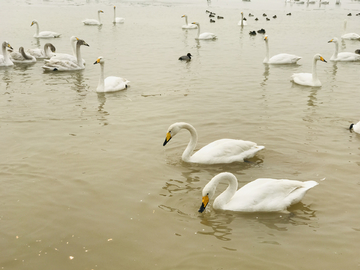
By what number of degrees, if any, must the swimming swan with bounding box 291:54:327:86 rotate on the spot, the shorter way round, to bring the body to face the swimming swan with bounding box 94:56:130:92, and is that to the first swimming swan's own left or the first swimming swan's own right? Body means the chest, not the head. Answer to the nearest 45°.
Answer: approximately 135° to the first swimming swan's own right

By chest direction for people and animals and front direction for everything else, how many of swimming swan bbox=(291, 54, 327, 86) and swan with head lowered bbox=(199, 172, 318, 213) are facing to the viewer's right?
1

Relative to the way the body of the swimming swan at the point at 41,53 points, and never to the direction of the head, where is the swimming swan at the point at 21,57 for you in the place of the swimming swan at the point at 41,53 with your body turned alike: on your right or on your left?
on your right

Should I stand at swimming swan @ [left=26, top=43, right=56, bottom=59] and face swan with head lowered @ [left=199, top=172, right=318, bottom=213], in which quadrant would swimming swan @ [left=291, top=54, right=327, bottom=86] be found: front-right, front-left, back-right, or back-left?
front-left

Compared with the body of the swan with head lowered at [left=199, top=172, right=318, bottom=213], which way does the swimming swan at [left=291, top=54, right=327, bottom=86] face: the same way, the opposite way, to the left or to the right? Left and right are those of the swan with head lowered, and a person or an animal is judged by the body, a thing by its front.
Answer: the opposite way

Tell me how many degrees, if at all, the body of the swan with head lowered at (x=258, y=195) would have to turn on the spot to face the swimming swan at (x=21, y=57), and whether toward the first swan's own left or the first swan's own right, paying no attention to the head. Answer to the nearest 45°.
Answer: approximately 45° to the first swan's own right

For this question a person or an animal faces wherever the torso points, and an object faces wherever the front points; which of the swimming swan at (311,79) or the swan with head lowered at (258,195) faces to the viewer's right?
the swimming swan

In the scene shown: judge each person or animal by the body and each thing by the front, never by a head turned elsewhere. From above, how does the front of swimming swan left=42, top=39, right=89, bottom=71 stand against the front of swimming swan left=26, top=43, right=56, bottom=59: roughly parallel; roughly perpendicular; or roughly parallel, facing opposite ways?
roughly parallel

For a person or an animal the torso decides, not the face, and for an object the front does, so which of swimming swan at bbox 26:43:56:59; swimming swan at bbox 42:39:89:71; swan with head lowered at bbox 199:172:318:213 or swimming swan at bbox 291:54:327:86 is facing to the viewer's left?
the swan with head lowered

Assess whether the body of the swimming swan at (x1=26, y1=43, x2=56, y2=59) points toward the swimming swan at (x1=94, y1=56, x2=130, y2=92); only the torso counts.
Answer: no

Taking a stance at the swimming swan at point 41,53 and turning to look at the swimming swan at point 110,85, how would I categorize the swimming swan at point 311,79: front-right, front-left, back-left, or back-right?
front-left

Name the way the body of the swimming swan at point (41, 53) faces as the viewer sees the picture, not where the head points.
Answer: to the viewer's right

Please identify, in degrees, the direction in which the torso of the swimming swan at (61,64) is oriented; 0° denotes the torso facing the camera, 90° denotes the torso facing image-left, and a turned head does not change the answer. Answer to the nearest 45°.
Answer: approximately 270°

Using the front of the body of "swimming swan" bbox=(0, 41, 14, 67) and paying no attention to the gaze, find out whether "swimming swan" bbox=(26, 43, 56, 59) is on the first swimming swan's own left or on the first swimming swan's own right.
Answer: on the first swimming swan's own left

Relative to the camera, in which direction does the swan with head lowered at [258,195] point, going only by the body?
to the viewer's left

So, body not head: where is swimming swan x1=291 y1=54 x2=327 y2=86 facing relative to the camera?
to the viewer's right

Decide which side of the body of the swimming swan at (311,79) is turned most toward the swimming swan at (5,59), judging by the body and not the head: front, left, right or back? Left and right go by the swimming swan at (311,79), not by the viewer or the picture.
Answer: back

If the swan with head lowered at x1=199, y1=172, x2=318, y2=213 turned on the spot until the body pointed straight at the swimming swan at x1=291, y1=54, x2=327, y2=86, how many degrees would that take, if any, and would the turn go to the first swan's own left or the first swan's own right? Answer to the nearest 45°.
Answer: approximately 90° to the first swan's own right
